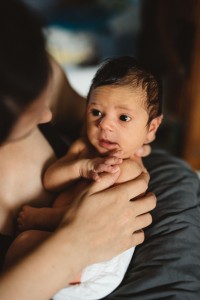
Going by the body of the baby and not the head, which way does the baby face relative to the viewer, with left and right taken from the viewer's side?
facing the viewer and to the left of the viewer
